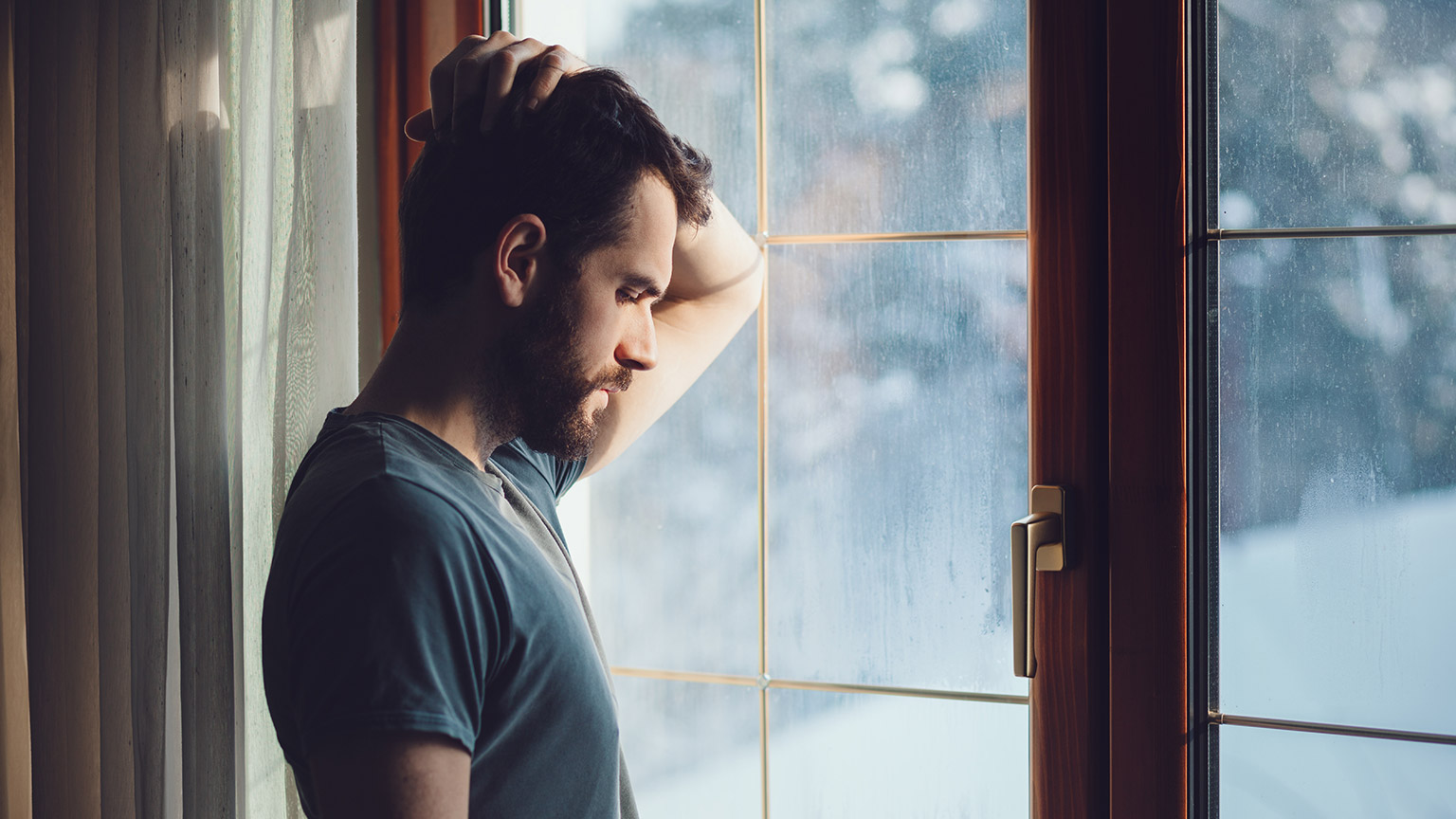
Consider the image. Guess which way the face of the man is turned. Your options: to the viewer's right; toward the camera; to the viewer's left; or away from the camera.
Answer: to the viewer's right

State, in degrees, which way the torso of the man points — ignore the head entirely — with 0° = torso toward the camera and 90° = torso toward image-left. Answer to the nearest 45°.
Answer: approximately 270°

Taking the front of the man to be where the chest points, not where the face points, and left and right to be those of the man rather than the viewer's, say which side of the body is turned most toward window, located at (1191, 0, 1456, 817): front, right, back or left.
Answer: front
